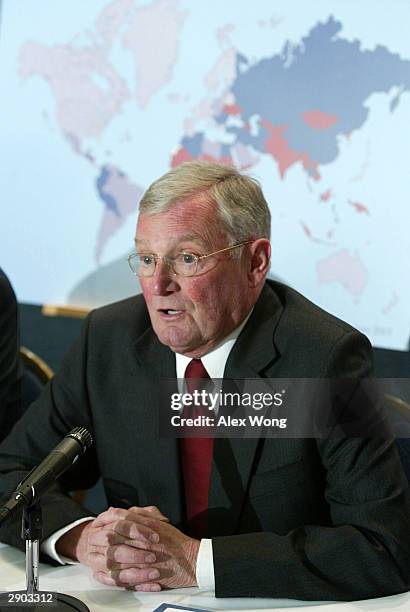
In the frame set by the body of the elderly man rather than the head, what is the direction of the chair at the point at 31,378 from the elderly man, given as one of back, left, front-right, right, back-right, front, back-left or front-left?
right

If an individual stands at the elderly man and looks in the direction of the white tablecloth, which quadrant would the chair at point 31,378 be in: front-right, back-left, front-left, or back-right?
back-right
